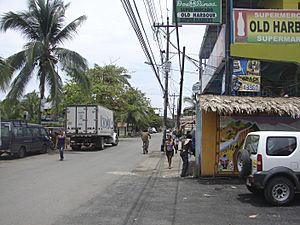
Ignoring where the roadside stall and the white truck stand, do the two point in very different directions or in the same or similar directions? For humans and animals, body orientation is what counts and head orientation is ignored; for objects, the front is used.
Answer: very different directions

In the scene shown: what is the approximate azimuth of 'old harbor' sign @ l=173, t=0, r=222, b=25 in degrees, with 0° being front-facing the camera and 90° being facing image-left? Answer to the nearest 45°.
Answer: approximately 0°

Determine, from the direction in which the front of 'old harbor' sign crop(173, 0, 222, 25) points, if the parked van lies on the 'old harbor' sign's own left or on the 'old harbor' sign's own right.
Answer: on the 'old harbor' sign's own right
